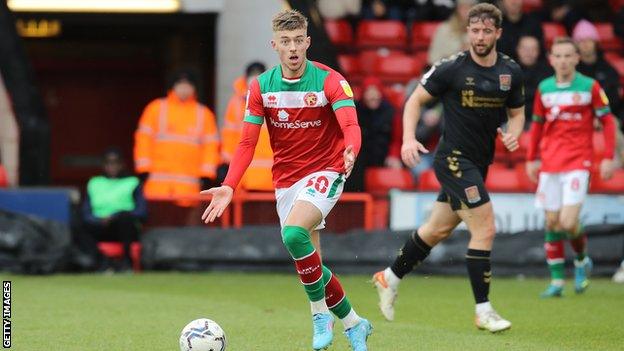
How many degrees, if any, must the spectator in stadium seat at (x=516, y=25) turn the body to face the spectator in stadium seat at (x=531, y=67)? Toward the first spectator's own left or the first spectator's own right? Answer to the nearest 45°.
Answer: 0° — they already face them

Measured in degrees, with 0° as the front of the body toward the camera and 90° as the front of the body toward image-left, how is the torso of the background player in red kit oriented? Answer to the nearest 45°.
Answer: approximately 0°

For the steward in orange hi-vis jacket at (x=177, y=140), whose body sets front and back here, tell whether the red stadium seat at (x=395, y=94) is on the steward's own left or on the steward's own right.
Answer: on the steward's own left
